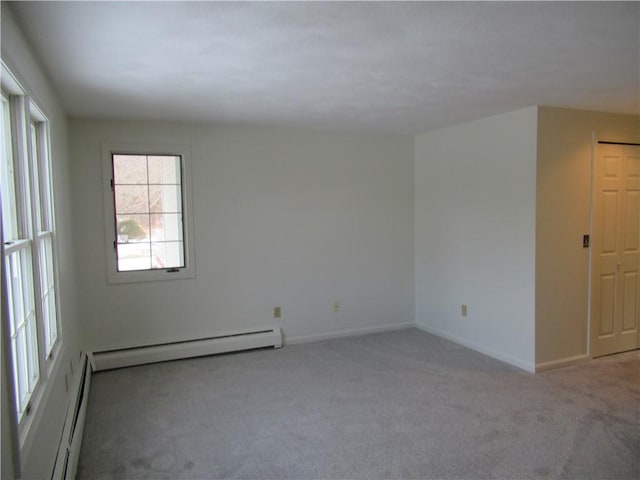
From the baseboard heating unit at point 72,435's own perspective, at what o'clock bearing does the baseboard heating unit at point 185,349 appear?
the baseboard heating unit at point 185,349 is roughly at 10 o'clock from the baseboard heating unit at point 72,435.

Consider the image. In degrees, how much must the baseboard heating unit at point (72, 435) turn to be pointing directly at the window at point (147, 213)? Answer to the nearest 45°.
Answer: approximately 45° to its left

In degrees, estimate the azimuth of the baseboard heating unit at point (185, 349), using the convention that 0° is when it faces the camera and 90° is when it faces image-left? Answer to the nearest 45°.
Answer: approximately 0°

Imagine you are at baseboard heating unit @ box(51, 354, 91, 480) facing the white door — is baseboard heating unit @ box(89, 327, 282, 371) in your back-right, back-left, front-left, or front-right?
front-left

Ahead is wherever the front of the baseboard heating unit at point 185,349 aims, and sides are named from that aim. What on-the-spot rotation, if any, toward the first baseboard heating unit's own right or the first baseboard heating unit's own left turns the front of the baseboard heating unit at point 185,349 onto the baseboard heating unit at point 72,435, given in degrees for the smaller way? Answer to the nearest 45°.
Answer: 0° — it already faces it

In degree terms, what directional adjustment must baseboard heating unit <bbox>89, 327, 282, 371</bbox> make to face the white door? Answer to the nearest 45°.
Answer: approximately 90° to its left

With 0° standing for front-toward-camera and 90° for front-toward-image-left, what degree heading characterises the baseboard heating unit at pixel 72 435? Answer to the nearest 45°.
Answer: approximately 270°

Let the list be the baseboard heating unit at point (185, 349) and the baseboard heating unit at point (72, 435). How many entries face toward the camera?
1

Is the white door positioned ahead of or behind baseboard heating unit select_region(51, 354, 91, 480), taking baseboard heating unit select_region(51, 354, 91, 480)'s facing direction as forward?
ahead

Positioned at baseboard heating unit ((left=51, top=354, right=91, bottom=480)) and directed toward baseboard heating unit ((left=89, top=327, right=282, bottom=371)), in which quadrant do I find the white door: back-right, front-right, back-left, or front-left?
front-right

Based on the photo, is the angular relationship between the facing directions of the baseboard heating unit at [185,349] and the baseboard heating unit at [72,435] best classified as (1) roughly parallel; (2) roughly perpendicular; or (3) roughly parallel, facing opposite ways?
roughly perpendicular
